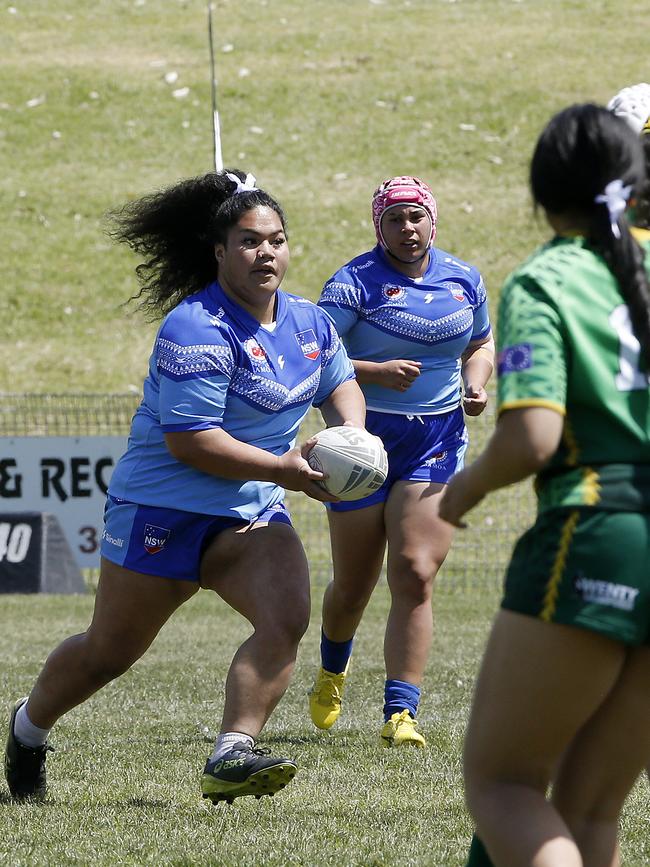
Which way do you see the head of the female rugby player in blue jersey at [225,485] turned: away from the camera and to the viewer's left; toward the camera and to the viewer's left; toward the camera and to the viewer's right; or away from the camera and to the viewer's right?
toward the camera and to the viewer's right

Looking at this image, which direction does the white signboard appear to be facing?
toward the camera

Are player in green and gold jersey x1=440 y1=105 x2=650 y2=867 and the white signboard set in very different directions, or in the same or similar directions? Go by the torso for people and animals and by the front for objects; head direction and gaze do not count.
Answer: very different directions

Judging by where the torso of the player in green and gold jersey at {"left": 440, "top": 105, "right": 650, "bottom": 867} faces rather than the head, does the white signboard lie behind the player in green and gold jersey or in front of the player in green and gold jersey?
in front

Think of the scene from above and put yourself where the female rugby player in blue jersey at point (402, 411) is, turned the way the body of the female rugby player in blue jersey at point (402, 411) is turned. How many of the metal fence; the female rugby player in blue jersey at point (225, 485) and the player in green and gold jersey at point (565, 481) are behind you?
1

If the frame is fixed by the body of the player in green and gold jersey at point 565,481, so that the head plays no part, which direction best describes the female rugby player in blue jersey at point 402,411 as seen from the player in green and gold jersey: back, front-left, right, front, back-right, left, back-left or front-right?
front-right

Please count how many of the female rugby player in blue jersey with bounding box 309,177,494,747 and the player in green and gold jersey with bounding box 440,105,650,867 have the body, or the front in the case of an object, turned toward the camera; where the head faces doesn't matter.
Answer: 1

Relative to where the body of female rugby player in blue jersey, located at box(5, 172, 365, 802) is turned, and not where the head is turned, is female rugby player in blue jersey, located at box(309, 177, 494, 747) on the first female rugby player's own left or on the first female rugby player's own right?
on the first female rugby player's own left

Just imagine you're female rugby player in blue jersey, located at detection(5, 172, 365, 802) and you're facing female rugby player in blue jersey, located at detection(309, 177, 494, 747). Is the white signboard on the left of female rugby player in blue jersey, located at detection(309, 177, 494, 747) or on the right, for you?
left

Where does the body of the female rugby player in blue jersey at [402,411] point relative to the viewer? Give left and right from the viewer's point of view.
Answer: facing the viewer

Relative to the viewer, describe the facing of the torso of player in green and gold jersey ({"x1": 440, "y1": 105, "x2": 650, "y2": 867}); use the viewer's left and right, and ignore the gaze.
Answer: facing away from the viewer and to the left of the viewer

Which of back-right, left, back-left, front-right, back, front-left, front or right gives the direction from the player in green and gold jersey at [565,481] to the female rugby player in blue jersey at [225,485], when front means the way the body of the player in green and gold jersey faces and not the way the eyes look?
front
